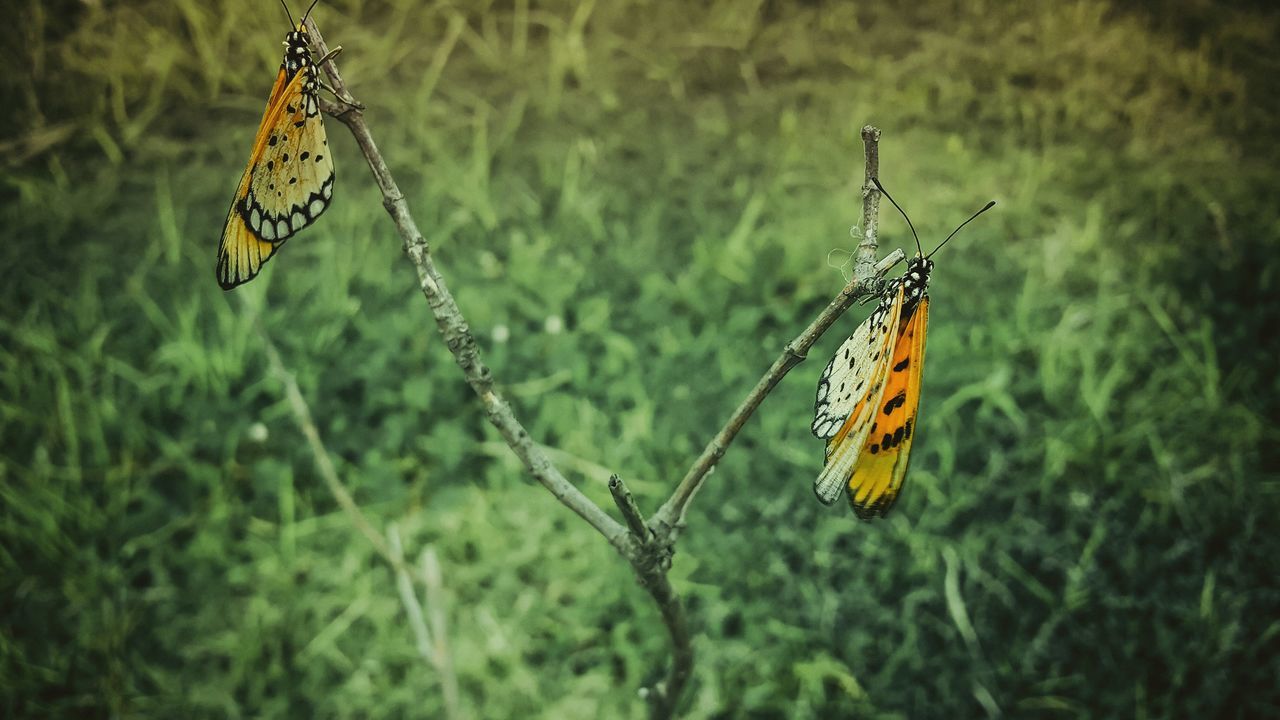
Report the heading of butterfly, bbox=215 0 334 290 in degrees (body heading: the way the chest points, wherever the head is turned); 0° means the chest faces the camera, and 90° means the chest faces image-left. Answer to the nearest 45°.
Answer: approximately 270°
